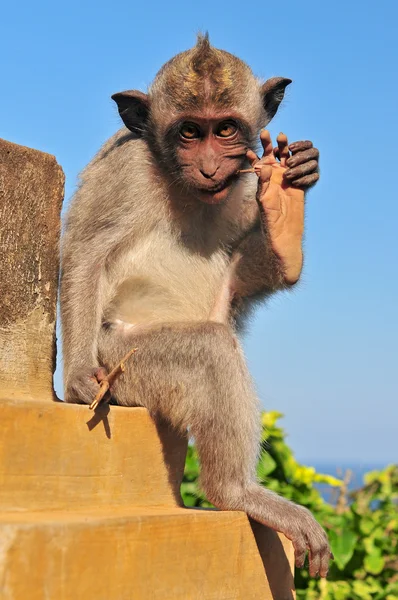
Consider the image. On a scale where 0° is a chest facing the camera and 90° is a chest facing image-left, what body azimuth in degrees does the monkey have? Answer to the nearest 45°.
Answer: approximately 315°

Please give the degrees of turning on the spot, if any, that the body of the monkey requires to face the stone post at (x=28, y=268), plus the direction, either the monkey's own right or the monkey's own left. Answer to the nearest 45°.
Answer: approximately 90° to the monkey's own right
